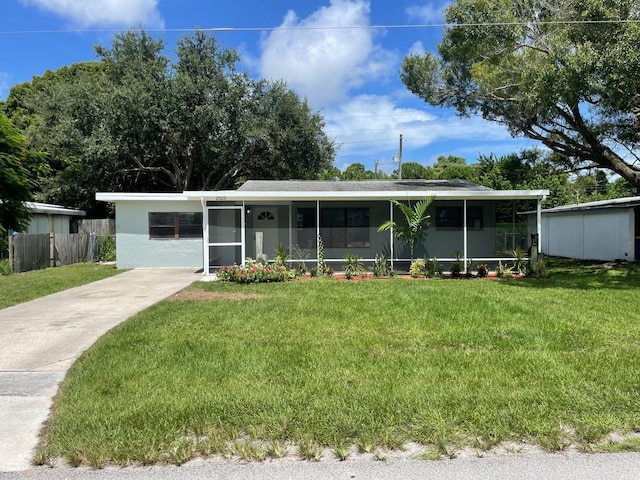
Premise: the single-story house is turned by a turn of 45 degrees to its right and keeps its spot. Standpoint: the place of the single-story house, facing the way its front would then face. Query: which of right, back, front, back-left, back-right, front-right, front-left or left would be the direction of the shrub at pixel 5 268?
front-right

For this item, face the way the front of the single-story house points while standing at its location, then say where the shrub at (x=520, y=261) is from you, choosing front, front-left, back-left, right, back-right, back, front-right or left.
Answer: left

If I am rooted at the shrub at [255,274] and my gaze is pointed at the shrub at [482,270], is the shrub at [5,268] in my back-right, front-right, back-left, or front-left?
back-left

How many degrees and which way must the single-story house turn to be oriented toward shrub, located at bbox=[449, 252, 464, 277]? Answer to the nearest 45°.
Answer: approximately 90° to its left

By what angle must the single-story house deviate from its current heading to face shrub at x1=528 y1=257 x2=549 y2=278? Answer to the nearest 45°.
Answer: approximately 90° to its left

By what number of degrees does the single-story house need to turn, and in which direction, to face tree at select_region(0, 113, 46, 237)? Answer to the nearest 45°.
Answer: approximately 90° to its right

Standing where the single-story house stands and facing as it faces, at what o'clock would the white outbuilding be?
The white outbuilding is roughly at 8 o'clock from the single-story house.

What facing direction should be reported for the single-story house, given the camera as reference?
facing the viewer

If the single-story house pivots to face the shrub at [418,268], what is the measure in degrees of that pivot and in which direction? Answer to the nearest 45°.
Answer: approximately 90° to its left

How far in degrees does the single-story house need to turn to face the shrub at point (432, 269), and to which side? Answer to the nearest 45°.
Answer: approximately 90° to its left
